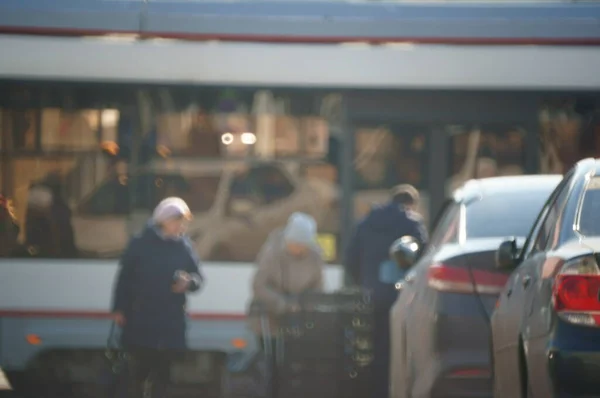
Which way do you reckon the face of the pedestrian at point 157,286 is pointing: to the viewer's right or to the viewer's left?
to the viewer's right

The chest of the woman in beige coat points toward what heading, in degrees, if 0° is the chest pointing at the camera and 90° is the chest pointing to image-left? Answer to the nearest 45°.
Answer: approximately 315°

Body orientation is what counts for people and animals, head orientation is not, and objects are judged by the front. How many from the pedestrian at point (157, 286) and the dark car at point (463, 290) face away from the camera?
1

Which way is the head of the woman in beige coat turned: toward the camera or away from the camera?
toward the camera

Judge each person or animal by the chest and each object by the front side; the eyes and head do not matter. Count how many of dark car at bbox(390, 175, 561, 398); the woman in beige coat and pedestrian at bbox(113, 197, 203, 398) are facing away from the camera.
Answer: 1

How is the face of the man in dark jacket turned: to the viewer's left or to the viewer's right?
to the viewer's right

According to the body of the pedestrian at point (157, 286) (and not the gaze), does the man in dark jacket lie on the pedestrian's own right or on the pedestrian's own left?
on the pedestrian's own left

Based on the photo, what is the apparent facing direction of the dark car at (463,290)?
away from the camera

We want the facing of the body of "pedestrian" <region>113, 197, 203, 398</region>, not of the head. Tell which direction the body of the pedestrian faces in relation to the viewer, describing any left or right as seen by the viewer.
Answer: facing the viewer and to the right of the viewer
